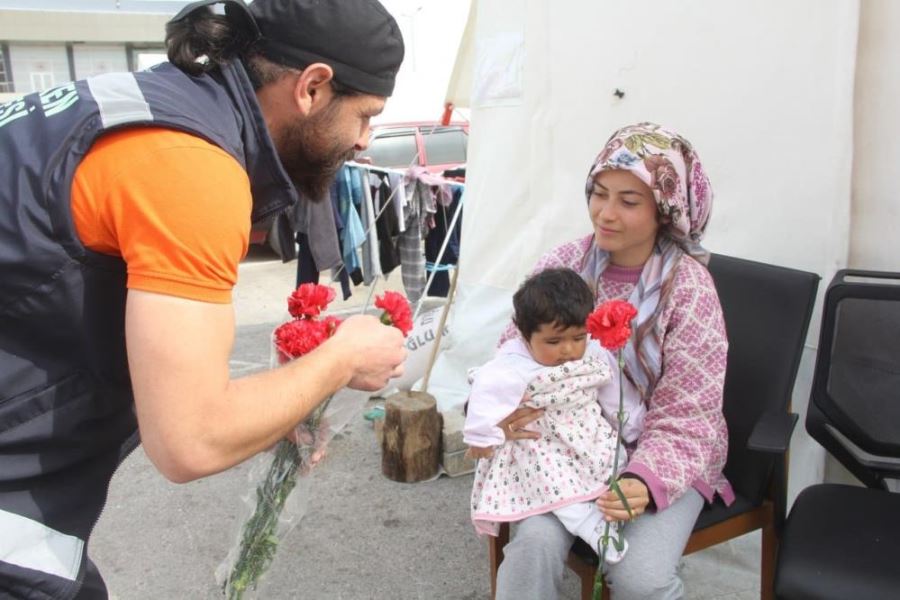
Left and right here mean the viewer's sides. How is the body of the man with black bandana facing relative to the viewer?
facing to the right of the viewer

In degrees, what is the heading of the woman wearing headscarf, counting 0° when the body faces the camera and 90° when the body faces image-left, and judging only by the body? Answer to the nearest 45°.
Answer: approximately 45°

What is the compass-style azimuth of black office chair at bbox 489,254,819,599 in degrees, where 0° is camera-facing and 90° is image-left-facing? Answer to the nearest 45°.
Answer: approximately 45°

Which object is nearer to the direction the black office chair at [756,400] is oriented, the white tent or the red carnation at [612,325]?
the red carnation

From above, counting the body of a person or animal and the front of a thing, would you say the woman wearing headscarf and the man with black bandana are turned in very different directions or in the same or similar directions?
very different directions

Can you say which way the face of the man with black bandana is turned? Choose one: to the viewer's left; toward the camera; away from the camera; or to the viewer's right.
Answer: to the viewer's right

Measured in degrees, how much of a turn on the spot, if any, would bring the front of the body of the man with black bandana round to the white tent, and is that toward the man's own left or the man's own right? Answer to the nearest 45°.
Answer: approximately 45° to the man's own left

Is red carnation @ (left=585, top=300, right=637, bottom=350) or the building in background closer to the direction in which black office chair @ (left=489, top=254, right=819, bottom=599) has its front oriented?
the red carnation

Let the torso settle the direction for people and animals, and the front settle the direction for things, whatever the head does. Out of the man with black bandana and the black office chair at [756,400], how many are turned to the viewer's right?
1

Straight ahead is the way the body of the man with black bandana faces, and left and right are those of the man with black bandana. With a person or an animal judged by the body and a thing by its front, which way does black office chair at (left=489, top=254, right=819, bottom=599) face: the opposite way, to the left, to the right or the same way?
the opposite way

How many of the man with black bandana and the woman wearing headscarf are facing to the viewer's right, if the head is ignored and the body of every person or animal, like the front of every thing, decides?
1
